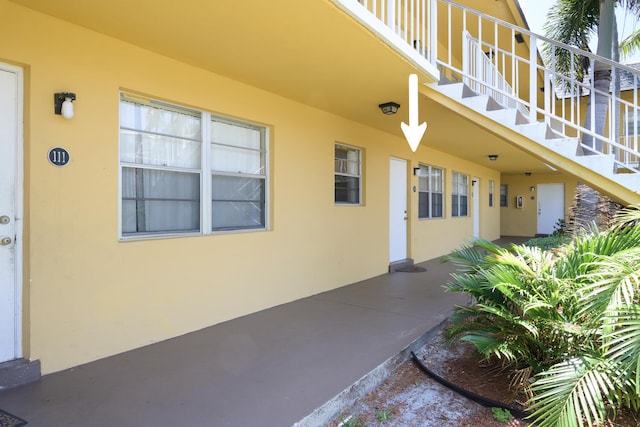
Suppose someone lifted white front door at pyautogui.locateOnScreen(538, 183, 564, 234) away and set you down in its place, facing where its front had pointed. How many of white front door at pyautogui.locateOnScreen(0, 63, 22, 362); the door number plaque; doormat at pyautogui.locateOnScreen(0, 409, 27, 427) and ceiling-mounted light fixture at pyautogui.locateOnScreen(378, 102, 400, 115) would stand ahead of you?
4

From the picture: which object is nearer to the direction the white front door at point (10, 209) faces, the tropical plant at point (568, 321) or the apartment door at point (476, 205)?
the tropical plant

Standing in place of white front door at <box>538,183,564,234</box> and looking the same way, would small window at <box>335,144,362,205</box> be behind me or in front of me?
in front

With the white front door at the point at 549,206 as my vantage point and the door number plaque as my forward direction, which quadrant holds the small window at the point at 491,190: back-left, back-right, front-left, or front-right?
front-right

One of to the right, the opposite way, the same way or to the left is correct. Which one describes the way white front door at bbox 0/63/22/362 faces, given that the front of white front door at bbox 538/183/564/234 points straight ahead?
to the left

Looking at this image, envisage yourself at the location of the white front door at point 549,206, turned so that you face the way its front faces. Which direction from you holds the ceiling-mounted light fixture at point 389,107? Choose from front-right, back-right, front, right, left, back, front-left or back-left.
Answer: front

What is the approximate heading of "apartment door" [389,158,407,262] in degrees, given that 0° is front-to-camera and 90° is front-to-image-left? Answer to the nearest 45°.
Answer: approximately 315°

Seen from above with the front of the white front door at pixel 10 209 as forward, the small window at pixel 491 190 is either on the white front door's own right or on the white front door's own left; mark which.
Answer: on the white front door's own left

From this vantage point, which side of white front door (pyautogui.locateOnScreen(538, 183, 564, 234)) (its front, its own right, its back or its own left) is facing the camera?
front
